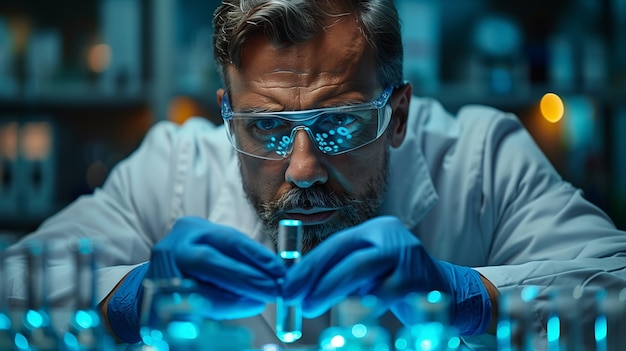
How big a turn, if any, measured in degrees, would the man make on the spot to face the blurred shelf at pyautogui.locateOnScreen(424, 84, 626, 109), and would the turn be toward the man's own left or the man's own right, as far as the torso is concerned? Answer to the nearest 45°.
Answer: approximately 135° to the man's own left

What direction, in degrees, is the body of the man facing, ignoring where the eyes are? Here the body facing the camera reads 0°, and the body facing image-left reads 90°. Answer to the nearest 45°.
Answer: approximately 0°

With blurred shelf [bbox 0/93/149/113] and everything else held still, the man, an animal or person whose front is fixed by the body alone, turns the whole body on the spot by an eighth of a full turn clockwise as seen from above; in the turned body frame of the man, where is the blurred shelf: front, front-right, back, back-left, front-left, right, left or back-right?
right

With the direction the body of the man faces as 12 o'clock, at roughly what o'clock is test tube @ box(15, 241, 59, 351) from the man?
The test tube is roughly at 1 o'clock from the man.

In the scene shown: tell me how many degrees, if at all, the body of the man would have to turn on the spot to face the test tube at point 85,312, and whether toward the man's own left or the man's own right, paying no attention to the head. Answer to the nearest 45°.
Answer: approximately 45° to the man's own right
